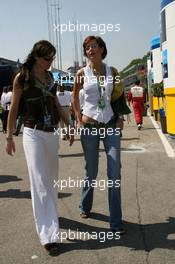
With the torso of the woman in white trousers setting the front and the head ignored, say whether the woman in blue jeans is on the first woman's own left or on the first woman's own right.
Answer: on the first woman's own left

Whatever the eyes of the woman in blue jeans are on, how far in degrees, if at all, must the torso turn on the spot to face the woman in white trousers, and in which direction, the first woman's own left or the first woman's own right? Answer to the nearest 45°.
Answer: approximately 45° to the first woman's own right

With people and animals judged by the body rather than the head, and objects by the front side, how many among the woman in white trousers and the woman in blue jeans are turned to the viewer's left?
0

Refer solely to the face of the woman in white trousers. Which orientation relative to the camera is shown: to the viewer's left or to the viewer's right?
to the viewer's right

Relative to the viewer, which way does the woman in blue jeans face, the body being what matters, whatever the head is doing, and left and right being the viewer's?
facing the viewer

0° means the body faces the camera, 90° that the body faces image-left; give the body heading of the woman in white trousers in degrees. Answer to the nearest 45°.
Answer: approximately 315°
